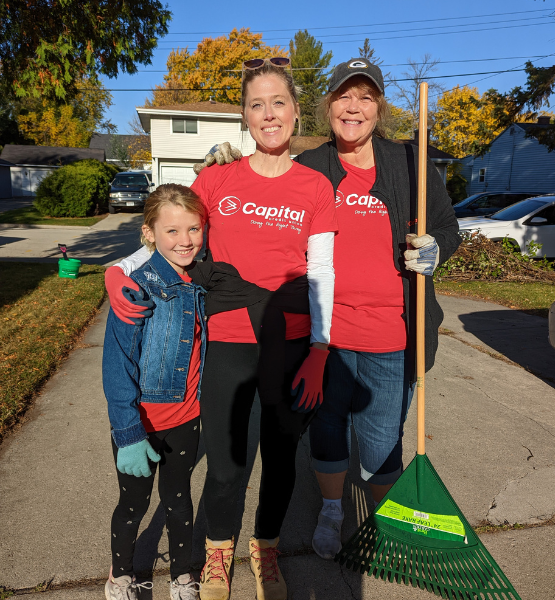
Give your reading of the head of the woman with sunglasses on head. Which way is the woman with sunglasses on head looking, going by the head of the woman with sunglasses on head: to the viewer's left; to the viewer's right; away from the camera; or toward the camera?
toward the camera

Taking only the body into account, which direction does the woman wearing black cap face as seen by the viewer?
toward the camera

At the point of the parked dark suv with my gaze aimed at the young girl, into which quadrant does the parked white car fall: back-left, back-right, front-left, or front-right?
front-left

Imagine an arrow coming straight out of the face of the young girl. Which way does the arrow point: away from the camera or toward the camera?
toward the camera

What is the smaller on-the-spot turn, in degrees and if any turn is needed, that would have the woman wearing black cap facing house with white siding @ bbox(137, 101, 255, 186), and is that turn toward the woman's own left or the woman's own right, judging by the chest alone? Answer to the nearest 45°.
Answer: approximately 135° to the woman's own right

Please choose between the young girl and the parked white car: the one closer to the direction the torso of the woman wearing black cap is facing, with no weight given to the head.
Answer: the young girl

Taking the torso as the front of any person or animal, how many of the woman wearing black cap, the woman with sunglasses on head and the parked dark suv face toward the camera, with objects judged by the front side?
3

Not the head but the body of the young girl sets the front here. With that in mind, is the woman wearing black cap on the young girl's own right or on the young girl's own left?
on the young girl's own left

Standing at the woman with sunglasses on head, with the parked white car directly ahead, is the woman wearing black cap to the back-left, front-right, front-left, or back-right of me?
front-right

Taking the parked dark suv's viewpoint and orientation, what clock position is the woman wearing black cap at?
The woman wearing black cap is roughly at 12 o'clock from the parked dark suv.

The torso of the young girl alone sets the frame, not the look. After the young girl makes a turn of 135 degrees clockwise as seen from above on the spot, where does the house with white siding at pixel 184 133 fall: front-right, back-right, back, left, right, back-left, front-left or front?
right

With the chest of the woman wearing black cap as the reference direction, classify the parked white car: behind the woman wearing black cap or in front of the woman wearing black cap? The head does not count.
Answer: behind

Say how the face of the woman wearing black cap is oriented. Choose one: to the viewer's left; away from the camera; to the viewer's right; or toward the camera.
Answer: toward the camera

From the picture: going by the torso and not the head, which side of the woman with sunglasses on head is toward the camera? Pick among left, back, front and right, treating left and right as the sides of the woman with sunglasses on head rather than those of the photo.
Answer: front
